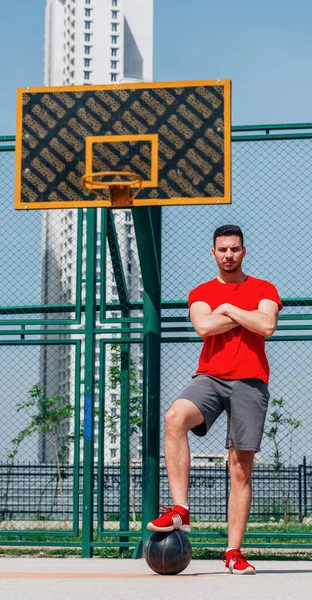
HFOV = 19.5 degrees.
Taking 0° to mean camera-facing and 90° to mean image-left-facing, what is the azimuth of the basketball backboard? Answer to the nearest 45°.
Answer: approximately 0°

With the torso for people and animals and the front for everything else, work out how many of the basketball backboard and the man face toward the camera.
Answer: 2

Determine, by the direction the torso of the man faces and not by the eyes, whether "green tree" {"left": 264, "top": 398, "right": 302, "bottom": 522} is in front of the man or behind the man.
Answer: behind

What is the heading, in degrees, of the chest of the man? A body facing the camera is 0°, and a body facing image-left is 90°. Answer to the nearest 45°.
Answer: approximately 0°
